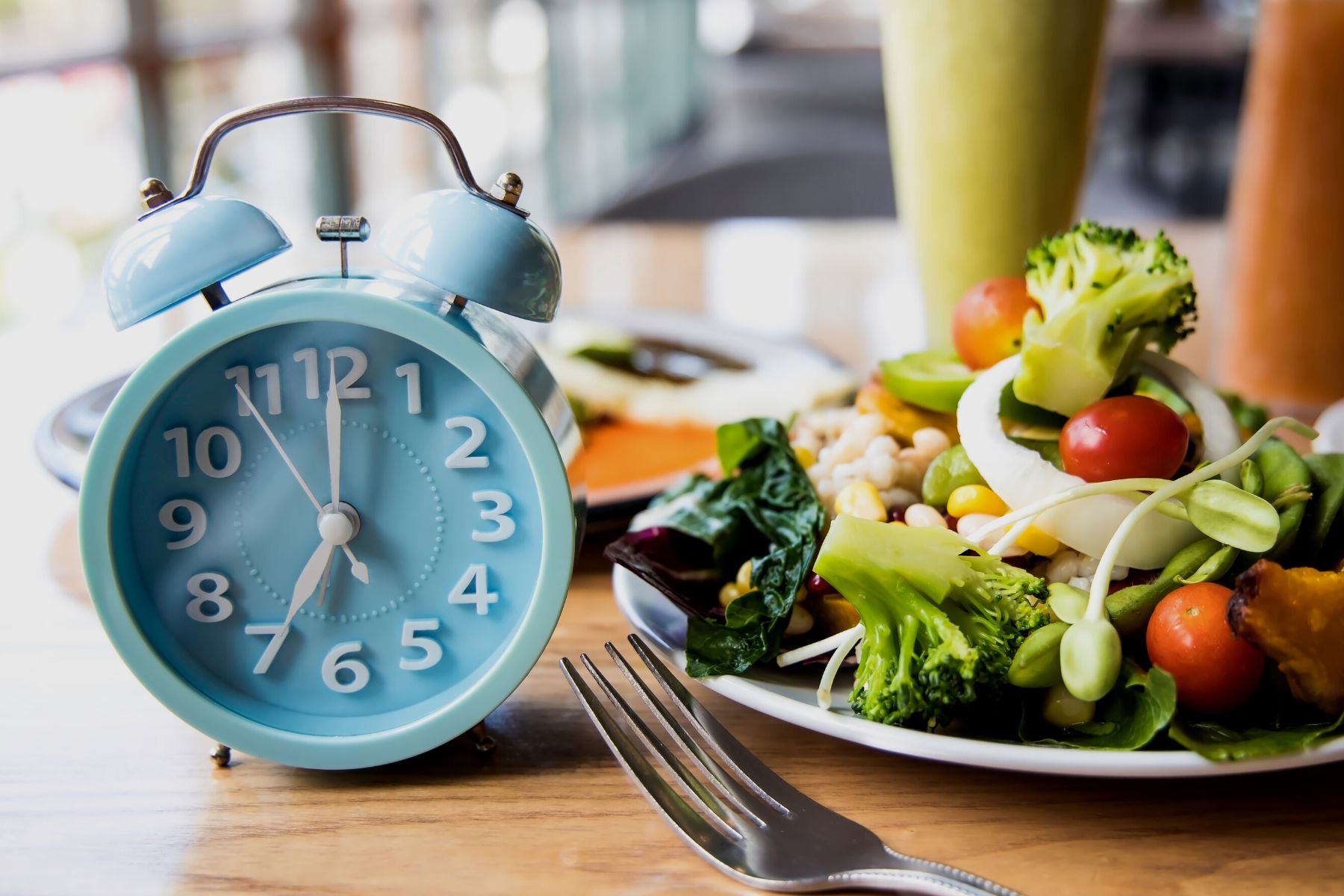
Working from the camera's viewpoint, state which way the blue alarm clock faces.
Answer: facing the viewer

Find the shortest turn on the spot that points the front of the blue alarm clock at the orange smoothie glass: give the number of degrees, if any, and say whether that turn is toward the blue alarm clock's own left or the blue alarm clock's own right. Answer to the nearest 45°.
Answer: approximately 135° to the blue alarm clock's own left
